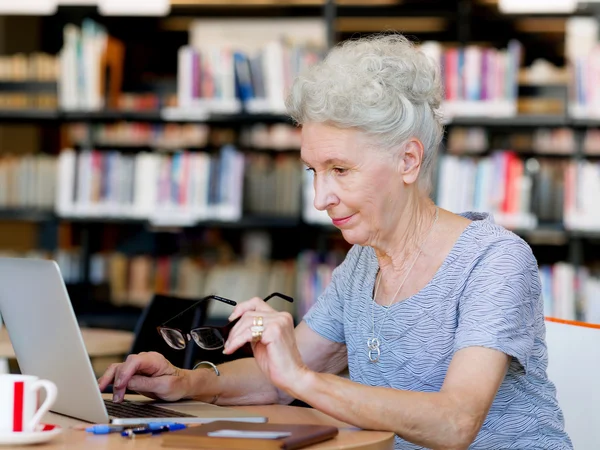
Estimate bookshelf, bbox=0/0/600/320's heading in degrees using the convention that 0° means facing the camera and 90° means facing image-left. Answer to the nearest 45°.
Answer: approximately 0°

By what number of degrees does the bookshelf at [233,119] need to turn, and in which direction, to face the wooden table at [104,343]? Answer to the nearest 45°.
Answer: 0° — it already faces it

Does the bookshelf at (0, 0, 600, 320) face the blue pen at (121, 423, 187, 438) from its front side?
yes

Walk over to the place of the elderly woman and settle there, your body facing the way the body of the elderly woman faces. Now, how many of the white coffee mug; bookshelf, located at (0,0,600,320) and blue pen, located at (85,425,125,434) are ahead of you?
2

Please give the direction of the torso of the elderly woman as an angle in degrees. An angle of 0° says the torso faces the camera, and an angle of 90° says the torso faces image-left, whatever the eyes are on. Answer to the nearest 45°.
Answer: approximately 45°
